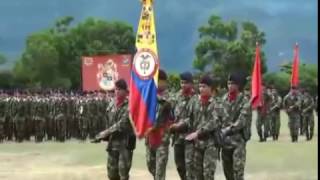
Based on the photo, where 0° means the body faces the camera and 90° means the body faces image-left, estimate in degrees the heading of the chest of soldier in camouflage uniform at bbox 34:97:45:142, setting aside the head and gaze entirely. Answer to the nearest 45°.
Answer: approximately 0°

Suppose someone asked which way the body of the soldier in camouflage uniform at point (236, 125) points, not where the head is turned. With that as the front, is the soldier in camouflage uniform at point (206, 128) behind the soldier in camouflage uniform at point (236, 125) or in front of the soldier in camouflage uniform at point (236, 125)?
in front

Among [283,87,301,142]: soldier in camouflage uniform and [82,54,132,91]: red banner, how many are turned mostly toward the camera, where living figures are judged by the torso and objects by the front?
2

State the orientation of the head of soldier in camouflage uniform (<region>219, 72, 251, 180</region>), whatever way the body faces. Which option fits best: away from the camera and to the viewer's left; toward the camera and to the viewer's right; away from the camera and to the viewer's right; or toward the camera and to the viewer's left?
toward the camera and to the viewer's left

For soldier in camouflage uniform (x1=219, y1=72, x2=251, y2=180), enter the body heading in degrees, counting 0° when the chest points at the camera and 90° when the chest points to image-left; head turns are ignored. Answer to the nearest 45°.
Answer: approximately 45°

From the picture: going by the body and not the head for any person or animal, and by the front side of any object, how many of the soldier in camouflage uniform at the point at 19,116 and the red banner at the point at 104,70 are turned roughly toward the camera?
2

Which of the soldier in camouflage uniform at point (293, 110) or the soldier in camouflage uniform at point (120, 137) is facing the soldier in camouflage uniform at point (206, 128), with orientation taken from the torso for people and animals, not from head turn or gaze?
the soldier in camouflage uniform at point (293, 110)
